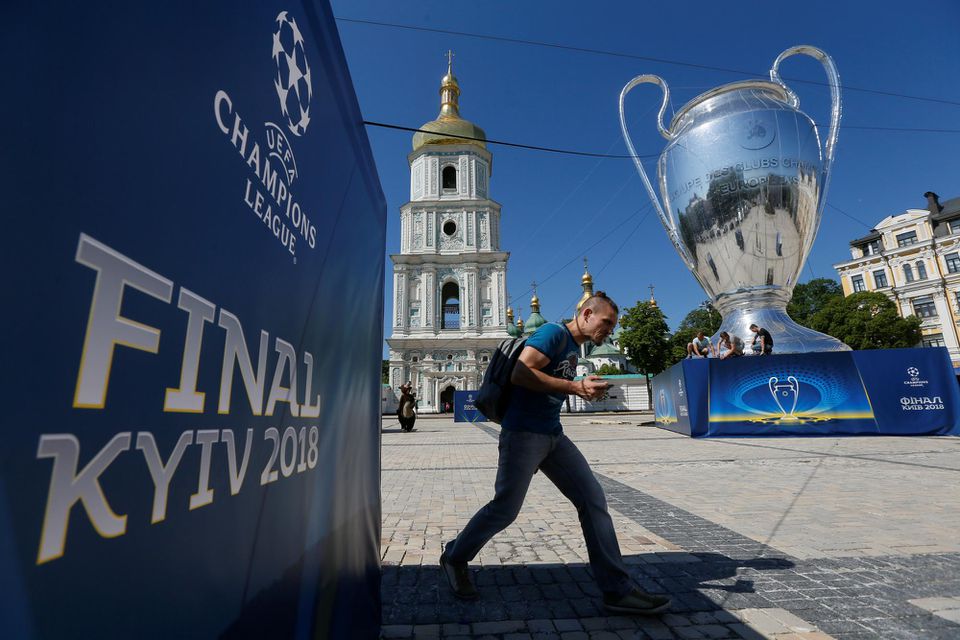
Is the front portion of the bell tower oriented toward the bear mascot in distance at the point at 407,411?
yes

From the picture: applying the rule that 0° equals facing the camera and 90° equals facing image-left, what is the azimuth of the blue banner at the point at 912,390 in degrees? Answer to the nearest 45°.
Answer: approximately 0°

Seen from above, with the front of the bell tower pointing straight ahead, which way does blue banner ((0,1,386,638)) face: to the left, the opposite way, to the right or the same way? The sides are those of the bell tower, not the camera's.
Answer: to the left

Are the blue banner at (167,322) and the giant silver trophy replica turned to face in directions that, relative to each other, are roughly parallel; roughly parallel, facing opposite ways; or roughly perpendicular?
roughly perpendicular

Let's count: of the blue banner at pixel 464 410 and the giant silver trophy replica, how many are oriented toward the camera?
2

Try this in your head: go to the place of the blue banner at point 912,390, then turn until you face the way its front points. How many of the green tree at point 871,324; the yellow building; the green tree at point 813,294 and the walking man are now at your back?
3

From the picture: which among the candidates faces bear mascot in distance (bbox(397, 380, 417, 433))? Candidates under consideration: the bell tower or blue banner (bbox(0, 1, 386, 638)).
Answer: the bell tower

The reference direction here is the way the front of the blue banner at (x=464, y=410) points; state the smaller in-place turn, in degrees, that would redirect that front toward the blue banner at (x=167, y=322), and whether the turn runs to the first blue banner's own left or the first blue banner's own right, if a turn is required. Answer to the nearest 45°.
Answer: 0° — it already faces it

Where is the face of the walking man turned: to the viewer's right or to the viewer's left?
to the viewer's right

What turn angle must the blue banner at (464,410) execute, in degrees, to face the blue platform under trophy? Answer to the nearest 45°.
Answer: approximately 45° to its left

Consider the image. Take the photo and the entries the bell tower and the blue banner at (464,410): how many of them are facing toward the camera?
2
